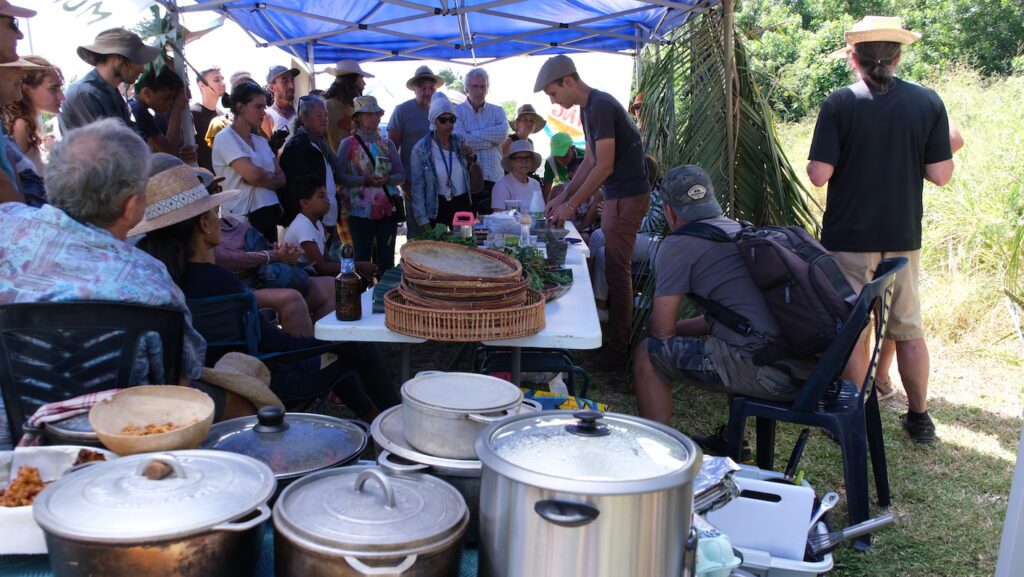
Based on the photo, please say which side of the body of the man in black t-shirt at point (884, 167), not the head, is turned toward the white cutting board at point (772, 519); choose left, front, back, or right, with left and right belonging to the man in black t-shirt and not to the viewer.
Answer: back

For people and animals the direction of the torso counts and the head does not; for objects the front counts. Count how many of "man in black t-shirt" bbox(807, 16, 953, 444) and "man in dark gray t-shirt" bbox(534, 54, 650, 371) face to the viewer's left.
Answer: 1

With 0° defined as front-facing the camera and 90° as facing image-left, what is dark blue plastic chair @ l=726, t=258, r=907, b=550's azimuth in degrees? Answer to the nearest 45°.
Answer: approximately 135°

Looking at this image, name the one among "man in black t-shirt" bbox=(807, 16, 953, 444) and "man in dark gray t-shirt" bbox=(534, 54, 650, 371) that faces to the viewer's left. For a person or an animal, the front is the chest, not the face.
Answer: "man in dark gray t-shirt" bbox=(534, 54, 650, 371)

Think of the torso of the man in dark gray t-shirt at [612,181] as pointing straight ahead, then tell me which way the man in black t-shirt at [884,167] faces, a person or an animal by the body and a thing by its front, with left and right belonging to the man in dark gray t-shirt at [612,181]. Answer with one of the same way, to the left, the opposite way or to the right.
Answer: to the right

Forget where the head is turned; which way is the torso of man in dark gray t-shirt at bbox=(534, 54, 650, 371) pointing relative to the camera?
to the viewer's left

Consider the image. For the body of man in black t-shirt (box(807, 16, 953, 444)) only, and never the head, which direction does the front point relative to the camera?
away from the camera

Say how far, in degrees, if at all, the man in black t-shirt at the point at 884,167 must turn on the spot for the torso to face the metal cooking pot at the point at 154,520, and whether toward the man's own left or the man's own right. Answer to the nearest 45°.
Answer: approximately 180°

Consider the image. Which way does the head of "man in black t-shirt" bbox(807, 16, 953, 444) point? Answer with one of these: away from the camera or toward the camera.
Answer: away from the camera

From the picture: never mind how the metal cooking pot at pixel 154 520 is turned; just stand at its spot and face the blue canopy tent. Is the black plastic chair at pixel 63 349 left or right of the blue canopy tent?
left
